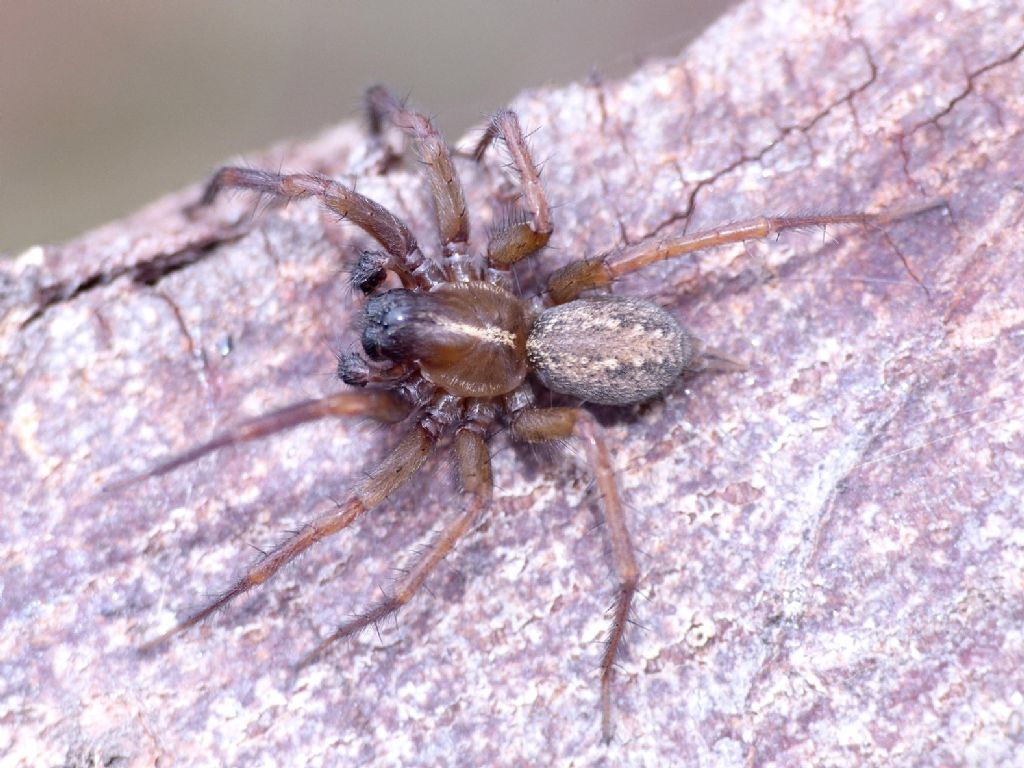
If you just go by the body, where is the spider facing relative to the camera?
to the viewer's left
